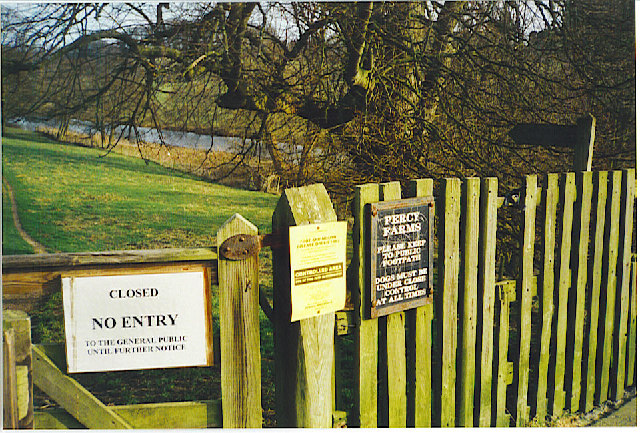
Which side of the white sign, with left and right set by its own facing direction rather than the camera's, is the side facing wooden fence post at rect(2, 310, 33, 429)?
right

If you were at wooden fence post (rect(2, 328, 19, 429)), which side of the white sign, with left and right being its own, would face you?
right

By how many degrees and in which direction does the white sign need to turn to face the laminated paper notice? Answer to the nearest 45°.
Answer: approximately 90° to its left

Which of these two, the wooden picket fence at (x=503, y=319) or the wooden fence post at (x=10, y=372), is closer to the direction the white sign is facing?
the wooden fence post

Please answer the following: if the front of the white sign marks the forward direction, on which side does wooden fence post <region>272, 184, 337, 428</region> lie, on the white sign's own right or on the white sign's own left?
on the white sign's own left

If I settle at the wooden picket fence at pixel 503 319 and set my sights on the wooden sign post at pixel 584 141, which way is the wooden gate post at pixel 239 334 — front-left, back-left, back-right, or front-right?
back-left

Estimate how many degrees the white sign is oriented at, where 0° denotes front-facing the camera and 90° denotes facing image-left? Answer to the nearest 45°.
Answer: approximately 0°

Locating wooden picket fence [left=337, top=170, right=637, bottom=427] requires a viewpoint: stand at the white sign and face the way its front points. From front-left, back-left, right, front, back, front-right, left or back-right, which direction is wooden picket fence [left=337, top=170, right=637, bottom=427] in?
left

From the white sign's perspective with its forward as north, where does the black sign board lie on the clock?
The black sign board is roughly at 9 o'clock from the white sign.

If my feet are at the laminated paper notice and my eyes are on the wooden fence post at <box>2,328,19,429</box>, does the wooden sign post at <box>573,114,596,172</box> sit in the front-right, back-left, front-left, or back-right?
back-right

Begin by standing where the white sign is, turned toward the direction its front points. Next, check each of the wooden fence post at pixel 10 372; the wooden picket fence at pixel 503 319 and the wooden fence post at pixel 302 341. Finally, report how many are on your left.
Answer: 2
